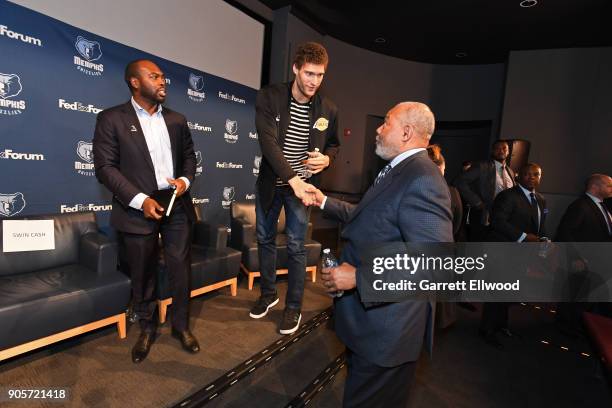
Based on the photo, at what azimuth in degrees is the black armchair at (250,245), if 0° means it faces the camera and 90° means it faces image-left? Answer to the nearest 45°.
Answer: approximately 315°

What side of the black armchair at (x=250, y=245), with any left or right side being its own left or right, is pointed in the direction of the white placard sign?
right

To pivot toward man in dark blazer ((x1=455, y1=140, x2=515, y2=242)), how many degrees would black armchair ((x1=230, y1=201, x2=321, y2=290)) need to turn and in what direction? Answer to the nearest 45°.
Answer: approximately 45° to its left

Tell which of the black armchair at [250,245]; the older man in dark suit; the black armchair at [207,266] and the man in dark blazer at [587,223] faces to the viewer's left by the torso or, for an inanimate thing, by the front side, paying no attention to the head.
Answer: the older man in dark suit

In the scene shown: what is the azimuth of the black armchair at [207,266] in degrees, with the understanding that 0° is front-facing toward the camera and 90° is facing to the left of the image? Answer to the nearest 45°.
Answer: approximately 315°

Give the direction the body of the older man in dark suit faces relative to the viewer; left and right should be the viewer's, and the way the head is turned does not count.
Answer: facing to the left of the viewer

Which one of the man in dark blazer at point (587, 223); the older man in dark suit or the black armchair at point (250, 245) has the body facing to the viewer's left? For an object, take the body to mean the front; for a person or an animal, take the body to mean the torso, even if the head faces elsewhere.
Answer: the older man in dark suit

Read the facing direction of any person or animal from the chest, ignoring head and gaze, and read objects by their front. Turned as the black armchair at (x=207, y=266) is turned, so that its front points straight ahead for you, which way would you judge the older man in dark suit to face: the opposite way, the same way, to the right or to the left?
the opposite way

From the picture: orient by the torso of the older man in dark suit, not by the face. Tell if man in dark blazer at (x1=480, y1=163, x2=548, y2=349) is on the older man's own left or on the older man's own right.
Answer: on the older man's own right

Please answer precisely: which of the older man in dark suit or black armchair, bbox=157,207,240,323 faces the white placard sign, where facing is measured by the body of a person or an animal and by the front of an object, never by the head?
the older man in dark suit

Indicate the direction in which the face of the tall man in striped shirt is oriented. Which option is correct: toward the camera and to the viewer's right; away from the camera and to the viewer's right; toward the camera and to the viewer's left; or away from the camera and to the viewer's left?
toward the camera and to the viewer's right
